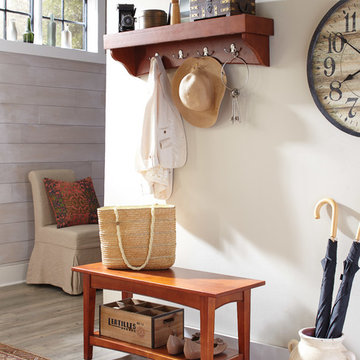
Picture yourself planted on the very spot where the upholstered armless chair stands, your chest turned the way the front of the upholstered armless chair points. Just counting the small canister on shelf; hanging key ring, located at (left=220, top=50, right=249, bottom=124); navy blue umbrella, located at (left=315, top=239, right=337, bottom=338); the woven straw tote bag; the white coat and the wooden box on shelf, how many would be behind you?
0

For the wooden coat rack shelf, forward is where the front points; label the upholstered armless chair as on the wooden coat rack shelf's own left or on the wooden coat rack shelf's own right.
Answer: on the wooden coat rack shelf's own right

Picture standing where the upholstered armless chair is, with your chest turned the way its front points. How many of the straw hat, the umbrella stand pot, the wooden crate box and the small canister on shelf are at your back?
0

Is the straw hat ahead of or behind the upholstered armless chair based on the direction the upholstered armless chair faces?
ahead

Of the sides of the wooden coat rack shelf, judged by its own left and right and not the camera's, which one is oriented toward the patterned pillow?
right

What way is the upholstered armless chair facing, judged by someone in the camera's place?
facing the viewer and to the right of the viewer

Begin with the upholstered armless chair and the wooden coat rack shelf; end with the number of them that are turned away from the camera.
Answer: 0
